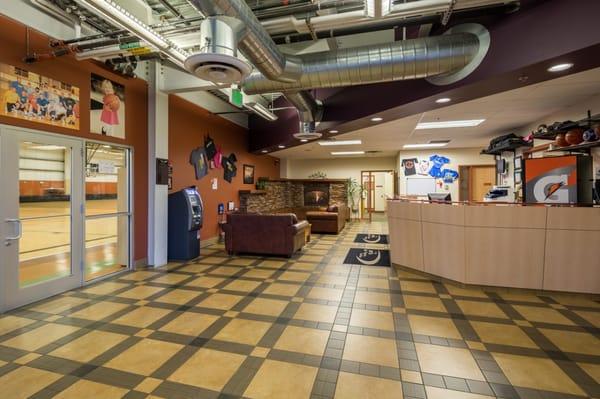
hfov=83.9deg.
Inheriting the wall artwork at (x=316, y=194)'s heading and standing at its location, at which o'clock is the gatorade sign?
The gatorade sign is roughly at 11 o'clock from the wall artwork.

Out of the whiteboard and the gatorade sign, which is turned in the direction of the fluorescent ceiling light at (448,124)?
the whiteboard

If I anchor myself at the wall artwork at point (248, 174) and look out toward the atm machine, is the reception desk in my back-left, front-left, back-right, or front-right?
front-left

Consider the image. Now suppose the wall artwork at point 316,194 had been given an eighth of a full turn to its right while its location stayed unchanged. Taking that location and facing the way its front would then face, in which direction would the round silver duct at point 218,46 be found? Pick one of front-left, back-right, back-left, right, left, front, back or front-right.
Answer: front-left

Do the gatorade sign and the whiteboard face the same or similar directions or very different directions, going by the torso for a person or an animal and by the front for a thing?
same or similar directions

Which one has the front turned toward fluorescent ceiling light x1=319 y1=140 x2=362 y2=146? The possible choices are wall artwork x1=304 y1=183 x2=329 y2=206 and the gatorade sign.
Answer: the wall artwork

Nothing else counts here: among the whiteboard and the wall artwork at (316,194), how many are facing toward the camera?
2

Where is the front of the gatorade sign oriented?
toward the camera

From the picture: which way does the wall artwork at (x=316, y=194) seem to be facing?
toward the camera

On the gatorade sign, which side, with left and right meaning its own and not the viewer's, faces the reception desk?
front

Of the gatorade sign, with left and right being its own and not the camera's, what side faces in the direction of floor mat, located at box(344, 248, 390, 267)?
right

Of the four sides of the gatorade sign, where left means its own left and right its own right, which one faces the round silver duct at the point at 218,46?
front
